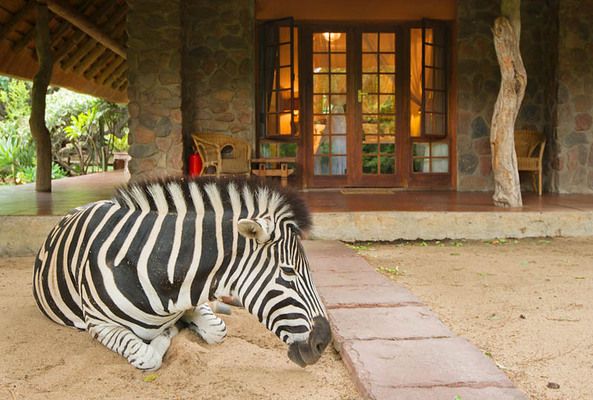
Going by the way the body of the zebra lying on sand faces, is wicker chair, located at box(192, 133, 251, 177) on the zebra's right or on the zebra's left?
on the zebra's left

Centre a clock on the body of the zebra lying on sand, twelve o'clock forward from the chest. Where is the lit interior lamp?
The lit interior lamp is roughly at 8 o'clock from the zebra lying on sand.

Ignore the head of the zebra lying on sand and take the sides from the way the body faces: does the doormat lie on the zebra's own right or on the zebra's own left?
on the zebra's own left

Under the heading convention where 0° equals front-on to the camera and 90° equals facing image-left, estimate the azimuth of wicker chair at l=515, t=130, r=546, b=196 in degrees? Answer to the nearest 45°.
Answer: approximately 45°

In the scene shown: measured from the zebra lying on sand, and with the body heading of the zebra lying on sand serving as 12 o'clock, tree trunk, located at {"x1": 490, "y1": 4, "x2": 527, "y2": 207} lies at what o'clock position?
The tree trunk is roughly at 9 o'clock from the zebra lying on sand.

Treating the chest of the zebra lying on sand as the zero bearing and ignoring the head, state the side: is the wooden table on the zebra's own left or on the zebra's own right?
on the zebra's own left

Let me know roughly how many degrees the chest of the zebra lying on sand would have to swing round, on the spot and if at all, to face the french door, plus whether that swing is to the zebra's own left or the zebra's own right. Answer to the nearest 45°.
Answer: approximately 135° to the zebra's own left

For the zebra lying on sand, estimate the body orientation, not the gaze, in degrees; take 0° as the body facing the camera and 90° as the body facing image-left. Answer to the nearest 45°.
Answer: approximately 315°

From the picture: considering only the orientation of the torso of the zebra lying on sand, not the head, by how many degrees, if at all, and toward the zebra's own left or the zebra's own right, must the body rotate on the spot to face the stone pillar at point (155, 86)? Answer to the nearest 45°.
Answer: approximately 135° to the zebra's own left
